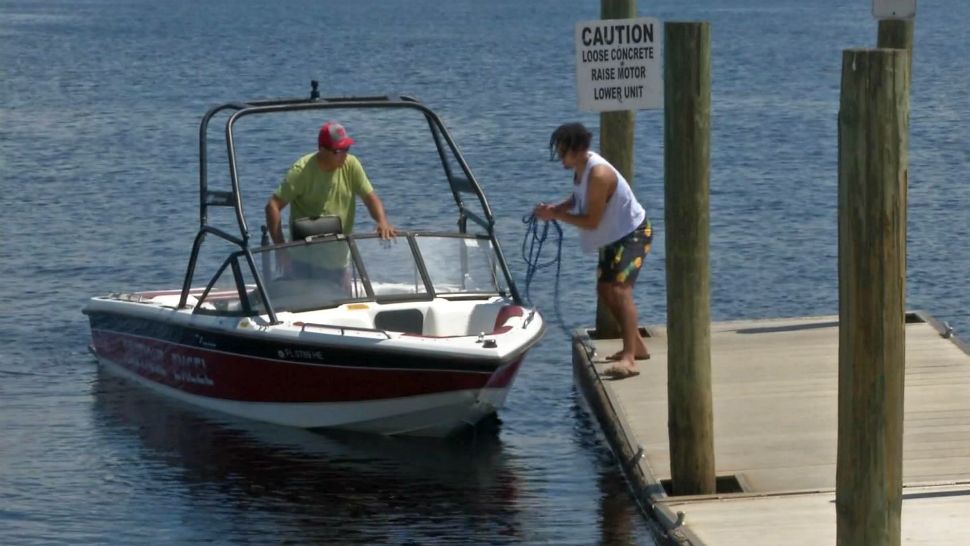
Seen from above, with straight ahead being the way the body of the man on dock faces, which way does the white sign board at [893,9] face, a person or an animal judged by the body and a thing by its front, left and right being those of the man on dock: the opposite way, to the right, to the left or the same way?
to the left

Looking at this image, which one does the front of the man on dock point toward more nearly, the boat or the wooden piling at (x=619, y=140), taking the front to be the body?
the boat

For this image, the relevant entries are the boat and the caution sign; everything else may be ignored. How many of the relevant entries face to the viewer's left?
0

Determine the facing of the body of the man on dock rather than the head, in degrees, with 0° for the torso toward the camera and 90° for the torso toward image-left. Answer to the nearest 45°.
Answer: approximately 90°

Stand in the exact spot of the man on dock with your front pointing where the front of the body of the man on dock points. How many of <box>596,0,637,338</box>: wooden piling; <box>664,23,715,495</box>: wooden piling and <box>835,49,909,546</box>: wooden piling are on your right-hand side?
1

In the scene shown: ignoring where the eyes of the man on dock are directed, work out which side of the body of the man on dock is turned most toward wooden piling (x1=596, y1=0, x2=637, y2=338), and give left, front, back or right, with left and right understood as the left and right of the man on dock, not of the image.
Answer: right
